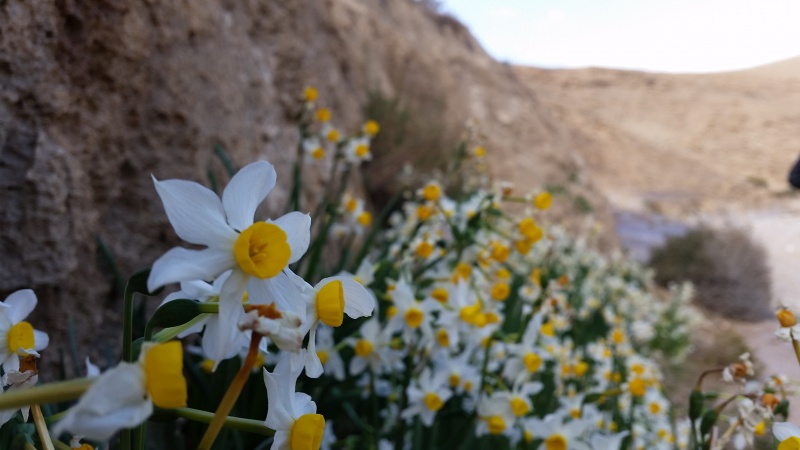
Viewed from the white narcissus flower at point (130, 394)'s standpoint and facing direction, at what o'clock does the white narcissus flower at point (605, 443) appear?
the white narcissus flower at point (605, 443) is roughly at 11 o'clock from the white narcissus flower at point (130, 394).

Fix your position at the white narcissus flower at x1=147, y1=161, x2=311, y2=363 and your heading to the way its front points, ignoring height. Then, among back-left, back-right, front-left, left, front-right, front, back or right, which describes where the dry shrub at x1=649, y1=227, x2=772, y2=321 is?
left

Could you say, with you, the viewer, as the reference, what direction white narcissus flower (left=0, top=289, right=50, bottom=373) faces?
facing the viewer and to the right of the viewer

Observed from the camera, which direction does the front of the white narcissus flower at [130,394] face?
facing to the right of the viewer
